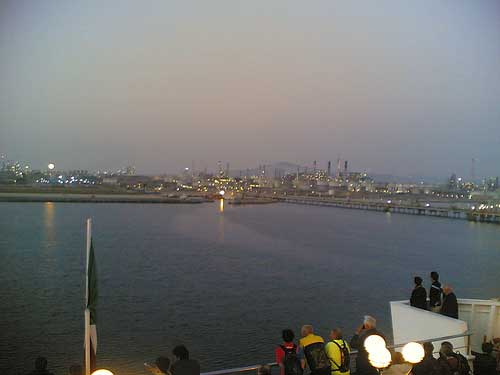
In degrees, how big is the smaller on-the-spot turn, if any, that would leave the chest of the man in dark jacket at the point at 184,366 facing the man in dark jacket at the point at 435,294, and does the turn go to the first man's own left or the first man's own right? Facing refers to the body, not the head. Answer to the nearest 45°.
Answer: approximately 90° to the first man's own right

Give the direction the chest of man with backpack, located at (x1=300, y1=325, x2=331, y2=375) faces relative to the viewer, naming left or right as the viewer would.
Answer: facing away from the viewer and to the left of the viewer

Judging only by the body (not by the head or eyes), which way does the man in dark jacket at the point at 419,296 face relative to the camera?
away from the camera

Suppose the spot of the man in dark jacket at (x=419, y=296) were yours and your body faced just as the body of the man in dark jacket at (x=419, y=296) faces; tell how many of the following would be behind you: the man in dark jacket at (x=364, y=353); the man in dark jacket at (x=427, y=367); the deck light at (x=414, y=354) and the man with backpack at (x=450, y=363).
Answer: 4

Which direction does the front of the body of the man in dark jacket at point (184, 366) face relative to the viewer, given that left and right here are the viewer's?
facing away from the viewer and to the left of the viewer

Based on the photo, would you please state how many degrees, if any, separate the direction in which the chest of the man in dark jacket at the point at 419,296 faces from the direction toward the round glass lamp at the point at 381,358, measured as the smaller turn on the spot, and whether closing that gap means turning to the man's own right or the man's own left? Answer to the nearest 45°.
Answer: approximately 180°

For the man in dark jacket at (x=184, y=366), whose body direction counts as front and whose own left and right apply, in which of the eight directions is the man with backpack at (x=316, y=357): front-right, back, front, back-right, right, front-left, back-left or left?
back-right

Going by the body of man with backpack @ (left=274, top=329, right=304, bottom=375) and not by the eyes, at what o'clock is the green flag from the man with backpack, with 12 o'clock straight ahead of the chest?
The green flag is roughly at 9 o'clock from the man with backpack.

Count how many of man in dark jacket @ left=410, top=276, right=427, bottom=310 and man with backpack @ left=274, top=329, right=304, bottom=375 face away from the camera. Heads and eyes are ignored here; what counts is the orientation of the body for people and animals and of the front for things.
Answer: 2

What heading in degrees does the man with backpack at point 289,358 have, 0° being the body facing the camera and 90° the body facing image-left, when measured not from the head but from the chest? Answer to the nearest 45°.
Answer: approximately 180°
